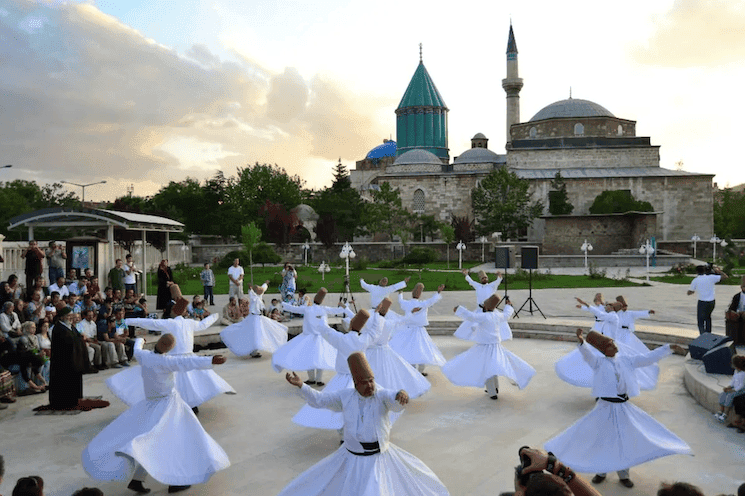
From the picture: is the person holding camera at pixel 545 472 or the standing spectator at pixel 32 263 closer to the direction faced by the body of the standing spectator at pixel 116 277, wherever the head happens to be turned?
the person holding camera

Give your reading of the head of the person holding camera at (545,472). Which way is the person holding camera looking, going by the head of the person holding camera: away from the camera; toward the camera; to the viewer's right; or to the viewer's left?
away from the camera

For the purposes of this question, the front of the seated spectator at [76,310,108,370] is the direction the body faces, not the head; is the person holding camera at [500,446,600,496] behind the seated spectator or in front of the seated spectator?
in front

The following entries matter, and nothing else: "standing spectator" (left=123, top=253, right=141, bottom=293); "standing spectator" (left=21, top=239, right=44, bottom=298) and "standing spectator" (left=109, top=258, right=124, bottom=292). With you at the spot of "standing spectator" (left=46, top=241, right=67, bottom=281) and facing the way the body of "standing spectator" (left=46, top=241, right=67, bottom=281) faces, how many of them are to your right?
1

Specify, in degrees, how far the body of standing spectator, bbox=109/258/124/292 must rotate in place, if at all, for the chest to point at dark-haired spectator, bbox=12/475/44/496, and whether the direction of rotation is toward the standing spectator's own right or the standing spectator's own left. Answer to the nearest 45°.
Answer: approximately 45° to the standing spectator's own right

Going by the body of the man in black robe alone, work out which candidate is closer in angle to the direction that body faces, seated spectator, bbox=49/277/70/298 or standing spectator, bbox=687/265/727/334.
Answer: the standing spectator

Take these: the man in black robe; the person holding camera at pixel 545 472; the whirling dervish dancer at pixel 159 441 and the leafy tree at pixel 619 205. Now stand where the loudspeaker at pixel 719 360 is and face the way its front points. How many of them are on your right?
1

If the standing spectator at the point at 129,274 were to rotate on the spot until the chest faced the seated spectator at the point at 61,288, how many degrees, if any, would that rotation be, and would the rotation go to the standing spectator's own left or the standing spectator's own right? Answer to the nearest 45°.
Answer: approximately 90° to the standing spectator's own right

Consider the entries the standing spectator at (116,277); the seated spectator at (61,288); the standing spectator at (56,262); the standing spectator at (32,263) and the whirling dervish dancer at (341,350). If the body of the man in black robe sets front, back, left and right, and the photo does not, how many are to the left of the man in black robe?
4

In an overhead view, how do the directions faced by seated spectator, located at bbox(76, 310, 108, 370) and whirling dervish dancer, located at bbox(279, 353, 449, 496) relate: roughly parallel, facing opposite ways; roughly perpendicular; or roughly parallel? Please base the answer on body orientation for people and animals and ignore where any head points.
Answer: roughly perpendicular

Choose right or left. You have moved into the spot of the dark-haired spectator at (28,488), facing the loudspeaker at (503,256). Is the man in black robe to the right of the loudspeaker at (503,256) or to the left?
left

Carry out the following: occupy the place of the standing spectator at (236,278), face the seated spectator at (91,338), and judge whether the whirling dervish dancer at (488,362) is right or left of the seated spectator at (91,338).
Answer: left
